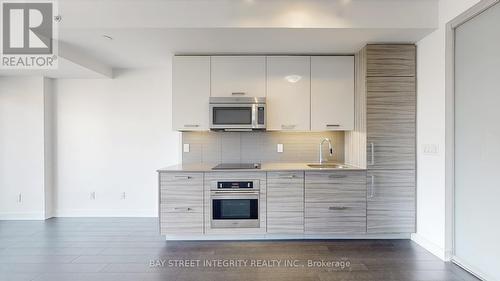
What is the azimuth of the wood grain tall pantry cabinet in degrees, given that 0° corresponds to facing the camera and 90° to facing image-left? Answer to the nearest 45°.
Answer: approximately 0°

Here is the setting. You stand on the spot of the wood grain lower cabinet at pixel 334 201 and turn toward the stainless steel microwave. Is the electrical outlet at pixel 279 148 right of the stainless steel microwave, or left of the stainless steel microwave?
right

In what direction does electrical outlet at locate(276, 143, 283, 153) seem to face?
toward the camera

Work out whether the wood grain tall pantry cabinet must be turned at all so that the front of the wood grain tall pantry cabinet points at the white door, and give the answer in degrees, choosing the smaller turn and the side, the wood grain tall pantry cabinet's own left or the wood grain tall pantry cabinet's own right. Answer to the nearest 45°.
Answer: approximately 45° to the wood grain tall pantry cabinet's own left

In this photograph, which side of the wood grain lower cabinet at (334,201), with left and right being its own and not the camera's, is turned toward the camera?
front

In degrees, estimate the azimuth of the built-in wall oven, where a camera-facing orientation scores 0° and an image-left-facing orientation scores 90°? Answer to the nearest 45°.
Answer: approximately 0°

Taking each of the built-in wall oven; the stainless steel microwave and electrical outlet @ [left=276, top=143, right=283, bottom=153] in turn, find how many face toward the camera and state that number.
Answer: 3

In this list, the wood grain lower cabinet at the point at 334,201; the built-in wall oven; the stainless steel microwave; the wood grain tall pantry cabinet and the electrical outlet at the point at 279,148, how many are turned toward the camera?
5

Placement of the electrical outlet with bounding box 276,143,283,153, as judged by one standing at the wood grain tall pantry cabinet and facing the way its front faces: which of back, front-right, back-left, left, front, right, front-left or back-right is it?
right

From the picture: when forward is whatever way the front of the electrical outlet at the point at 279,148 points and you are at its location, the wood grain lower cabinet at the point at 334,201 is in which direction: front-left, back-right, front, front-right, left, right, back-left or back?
front-left

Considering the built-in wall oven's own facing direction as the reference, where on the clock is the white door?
The white door is roughly at 10 o'clock from the built-in wall oven.

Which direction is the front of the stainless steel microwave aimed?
toward the camera

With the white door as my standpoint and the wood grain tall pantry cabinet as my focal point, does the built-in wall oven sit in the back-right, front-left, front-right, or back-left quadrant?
front-left

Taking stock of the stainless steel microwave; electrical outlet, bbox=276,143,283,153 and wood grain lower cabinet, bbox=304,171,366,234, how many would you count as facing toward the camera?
3

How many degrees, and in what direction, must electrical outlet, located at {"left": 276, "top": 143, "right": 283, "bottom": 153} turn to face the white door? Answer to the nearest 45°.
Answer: approximately 45° to its left
